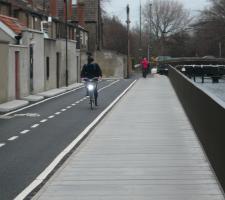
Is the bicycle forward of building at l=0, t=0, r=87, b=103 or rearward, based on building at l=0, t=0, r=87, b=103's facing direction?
forward

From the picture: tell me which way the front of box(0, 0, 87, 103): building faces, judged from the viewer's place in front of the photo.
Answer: facing the viewer and to the right of the viewer

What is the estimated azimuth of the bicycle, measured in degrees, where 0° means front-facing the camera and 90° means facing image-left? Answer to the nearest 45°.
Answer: approximately 0°

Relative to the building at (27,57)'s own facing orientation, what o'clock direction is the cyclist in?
The cyclist is roughly at 1 o'clock from the building.

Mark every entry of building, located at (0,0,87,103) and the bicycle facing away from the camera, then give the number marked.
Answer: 0
